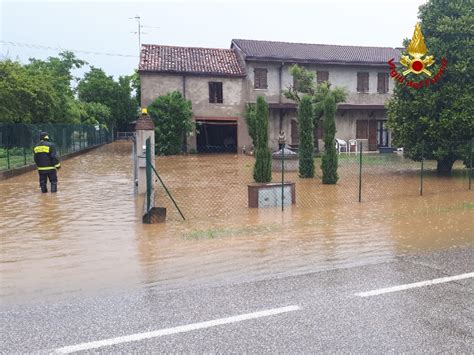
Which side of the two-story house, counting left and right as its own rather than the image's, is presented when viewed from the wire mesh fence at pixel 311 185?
front

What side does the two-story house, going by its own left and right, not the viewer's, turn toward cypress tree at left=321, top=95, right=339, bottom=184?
front

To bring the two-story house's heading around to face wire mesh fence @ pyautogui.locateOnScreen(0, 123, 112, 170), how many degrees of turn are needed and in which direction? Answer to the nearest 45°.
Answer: approximately 45° to its right

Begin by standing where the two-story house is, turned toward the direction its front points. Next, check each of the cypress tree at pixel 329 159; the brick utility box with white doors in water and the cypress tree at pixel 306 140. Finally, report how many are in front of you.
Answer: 3

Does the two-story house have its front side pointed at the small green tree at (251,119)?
yes

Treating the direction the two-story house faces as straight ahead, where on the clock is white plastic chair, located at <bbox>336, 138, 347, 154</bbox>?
The white plastic chair is roughly at 10 o'clock from the two-story house.

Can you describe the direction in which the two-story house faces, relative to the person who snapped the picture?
facing the viewer

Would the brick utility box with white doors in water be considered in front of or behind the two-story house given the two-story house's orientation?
in front

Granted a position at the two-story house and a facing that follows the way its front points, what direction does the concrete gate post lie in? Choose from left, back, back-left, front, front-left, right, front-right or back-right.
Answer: front

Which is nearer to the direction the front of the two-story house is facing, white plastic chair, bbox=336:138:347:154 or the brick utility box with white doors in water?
the brick utility box with white doors in water

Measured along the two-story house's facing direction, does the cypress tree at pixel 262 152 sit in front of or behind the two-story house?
in front

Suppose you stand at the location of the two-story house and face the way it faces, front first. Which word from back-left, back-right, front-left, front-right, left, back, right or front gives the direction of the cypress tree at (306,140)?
front

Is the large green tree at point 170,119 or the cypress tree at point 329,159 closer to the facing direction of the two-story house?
the cypress tree

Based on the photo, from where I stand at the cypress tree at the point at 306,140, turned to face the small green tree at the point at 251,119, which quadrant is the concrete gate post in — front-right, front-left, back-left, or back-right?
back-left
